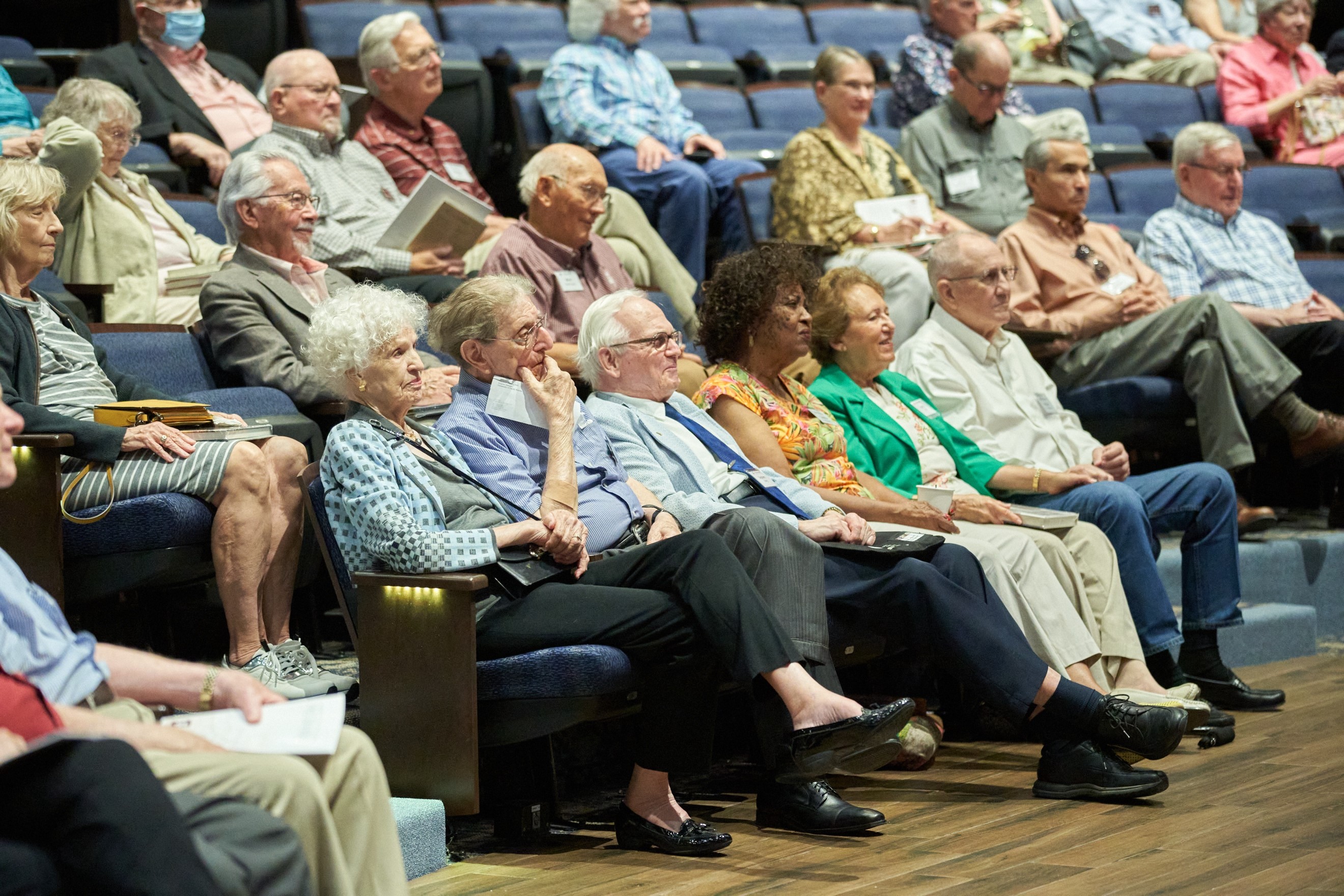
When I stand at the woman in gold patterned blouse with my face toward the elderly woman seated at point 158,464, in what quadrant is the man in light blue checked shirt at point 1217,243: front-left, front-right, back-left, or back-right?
back-left

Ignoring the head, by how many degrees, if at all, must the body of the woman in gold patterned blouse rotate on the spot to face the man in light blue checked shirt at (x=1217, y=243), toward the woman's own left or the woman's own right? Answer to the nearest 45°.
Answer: approximately 45° to the woman's own left

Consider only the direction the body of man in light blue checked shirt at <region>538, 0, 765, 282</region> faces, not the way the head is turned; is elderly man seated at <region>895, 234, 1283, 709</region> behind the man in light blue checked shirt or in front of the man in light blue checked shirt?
in front

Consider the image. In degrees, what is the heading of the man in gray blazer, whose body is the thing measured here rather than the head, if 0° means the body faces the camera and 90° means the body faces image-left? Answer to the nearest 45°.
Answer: approximately 315°

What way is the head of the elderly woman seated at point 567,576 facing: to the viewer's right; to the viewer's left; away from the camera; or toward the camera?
to the viewer's right

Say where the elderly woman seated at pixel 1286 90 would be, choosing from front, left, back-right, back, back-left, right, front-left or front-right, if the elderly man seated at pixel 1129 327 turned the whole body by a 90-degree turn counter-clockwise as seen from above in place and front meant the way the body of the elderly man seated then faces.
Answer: front-left

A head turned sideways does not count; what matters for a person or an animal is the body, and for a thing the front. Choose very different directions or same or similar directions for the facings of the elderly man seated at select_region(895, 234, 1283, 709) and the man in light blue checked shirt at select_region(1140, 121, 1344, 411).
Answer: same or similar directions

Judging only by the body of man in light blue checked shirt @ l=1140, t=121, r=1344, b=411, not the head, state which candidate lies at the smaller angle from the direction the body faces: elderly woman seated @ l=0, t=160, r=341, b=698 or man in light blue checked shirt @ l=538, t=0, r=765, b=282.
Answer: the elderly woman seated

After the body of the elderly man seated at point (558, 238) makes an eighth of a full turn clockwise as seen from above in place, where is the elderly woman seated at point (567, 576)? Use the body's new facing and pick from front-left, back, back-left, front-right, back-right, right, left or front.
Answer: front

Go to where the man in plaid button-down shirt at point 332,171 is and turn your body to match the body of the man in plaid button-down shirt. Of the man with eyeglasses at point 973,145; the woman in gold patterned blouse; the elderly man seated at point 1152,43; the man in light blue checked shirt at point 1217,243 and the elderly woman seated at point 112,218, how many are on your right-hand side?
1

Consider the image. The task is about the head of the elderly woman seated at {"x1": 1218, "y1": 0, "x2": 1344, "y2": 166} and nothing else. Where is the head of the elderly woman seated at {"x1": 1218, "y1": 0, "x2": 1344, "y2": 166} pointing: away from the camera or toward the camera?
toward the camera

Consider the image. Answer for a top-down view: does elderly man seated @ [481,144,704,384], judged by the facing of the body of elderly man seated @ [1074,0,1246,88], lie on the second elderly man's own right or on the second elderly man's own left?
on the second elderly man's own right

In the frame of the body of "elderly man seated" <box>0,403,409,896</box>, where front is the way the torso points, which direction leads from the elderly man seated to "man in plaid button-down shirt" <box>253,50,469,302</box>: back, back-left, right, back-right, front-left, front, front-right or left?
left

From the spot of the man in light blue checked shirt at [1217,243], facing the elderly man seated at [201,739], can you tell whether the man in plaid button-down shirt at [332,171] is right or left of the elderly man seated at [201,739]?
right
